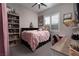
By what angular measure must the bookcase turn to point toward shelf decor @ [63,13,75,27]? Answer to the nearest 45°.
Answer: approximately 45° to its left

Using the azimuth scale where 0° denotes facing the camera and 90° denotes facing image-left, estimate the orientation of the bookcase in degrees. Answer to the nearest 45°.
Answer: approximately 315°
